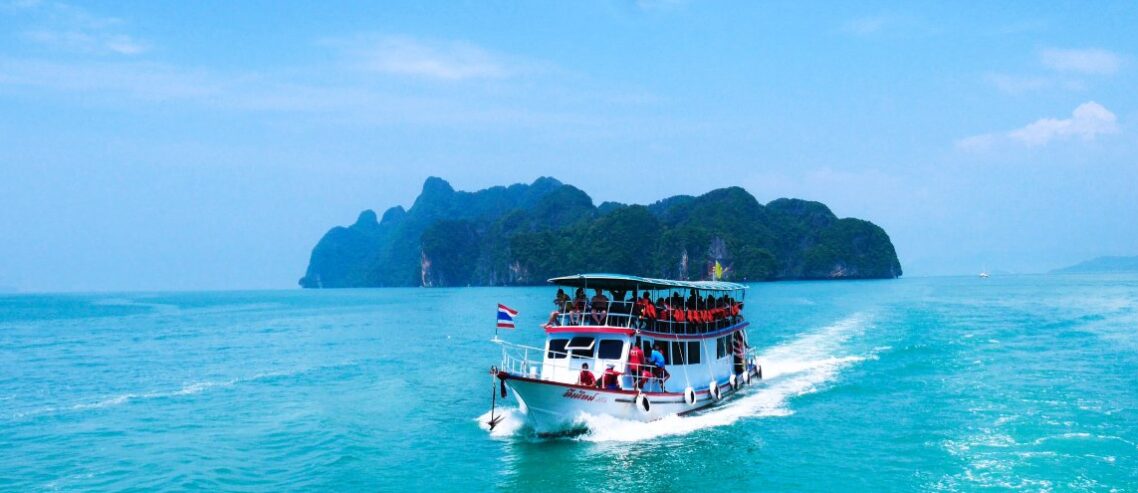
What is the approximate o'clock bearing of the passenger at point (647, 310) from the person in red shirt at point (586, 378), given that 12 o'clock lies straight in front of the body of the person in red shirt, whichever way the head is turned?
The passenger is roughly at 6 o'clock from the person in red shirt.

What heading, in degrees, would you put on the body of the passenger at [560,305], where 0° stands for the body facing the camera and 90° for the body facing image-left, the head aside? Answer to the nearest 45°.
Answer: approximately 45°

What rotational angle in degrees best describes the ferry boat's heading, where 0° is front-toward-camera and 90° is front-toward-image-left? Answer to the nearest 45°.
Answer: approximately 45°

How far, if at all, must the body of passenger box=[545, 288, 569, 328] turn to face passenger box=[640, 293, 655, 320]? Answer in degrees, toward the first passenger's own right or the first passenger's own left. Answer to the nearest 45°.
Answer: approximately 135° to the first passenger's own left

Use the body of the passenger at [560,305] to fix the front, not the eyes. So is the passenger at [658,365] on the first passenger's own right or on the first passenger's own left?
on the first passenger's own left

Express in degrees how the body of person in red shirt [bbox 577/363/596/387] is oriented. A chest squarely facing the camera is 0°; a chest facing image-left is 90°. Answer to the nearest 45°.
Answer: approximately 45°

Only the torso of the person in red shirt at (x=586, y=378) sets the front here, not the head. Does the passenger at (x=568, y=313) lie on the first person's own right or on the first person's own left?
on the first person's own right

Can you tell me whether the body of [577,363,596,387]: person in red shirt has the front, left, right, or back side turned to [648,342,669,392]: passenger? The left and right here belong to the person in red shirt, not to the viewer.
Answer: back

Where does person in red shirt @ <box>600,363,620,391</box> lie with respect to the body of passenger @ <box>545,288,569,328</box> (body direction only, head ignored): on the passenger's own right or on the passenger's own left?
on the passenger's own left
